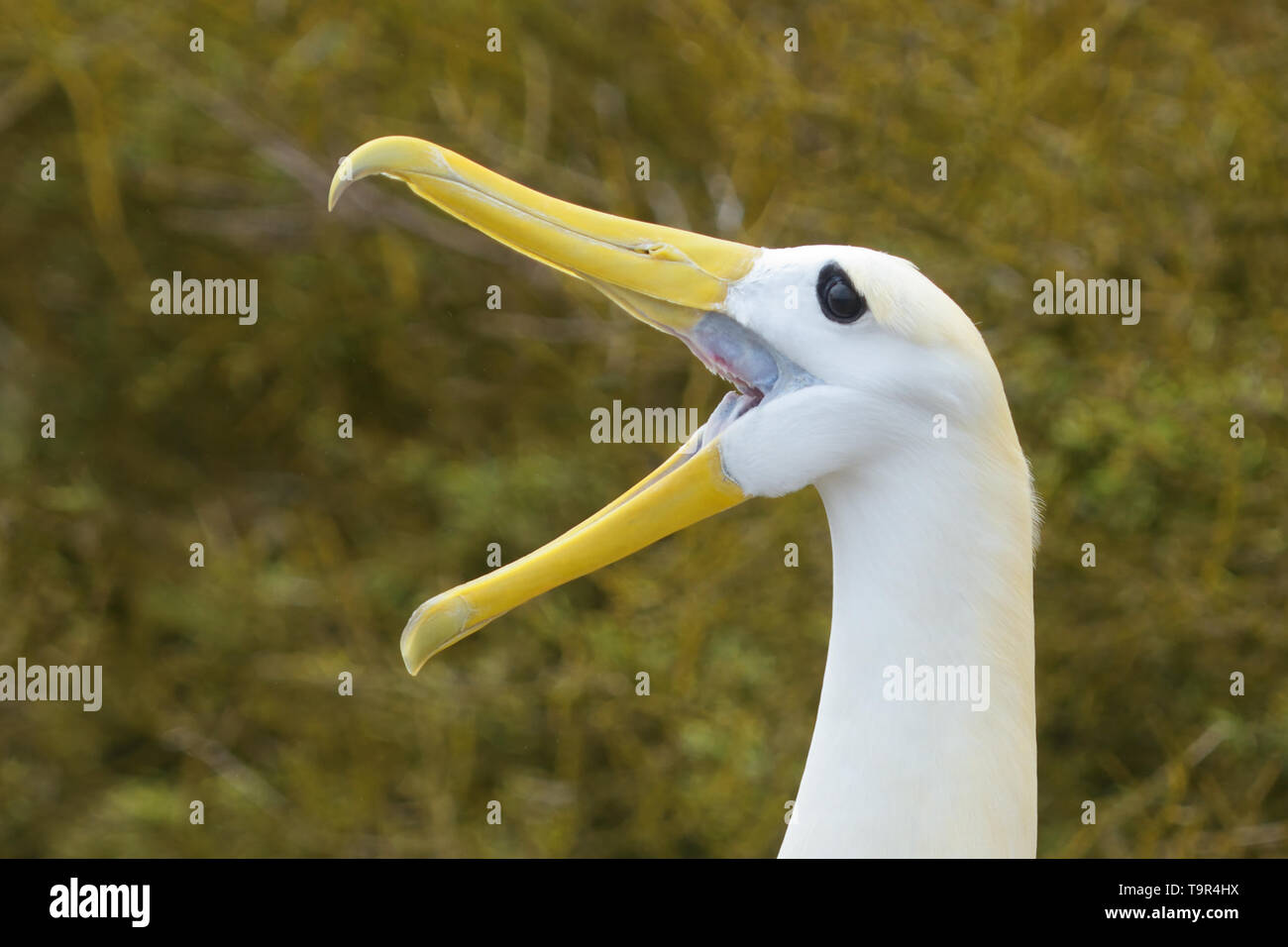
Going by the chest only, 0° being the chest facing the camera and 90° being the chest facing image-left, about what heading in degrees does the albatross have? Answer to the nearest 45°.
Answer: approximately 90°
